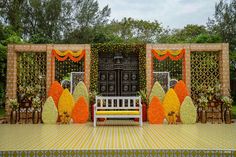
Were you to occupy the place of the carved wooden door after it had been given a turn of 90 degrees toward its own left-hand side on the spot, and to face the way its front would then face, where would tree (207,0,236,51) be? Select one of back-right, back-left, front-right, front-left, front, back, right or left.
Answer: front-left

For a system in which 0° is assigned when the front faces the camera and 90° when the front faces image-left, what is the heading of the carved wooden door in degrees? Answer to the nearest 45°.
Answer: approximately 0°

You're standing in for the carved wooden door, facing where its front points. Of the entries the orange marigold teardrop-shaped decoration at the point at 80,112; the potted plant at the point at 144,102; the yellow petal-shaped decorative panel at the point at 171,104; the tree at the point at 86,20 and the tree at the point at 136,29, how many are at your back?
2

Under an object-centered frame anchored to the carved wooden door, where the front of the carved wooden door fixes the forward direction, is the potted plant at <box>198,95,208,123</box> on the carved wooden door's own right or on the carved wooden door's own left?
on the carved wooden door's own left

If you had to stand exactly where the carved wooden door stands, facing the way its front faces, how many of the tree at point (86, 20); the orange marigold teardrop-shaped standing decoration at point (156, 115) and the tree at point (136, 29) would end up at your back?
2

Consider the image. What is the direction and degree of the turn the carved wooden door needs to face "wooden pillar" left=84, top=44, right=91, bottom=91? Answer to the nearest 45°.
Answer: approximately 45° to its right

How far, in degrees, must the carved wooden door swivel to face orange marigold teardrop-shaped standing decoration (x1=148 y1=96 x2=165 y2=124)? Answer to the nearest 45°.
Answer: approximately 45° to its left

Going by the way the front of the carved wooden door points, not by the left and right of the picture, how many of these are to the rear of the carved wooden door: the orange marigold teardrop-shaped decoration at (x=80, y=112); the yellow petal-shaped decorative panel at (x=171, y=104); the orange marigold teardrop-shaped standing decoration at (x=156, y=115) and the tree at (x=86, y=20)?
1

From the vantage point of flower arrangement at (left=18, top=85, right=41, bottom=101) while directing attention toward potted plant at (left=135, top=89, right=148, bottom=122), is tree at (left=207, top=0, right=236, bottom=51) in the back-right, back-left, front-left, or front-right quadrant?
front-left

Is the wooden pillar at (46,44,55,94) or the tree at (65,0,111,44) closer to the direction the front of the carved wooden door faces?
the wooden pillar

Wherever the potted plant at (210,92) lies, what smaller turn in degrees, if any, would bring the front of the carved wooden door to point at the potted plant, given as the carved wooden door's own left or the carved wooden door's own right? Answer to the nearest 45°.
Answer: approximately 90° to the carved wooden door's own left

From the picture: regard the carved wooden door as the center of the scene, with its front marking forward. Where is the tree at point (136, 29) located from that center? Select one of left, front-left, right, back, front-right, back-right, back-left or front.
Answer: back

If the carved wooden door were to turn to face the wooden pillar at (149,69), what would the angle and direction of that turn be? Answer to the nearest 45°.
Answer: approximately 45° to its left

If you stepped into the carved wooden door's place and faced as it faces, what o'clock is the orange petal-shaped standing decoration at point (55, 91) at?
The orange petal-shaped standing decoration is roughly at 2 o'clock from the carved wooden door.

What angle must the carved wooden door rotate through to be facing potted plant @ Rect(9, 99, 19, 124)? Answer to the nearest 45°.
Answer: approximately 90° to its right

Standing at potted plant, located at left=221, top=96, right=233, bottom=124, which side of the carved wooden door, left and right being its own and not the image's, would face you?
left

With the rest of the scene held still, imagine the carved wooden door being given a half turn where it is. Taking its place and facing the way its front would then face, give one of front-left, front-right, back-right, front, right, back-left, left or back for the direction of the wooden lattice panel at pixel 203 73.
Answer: right
